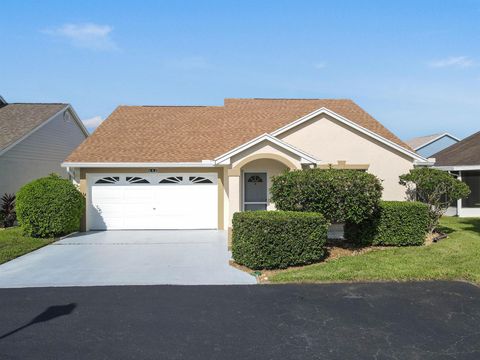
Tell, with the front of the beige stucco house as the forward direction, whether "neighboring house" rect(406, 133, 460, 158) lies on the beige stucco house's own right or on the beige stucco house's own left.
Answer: on the beige stucco house's own left

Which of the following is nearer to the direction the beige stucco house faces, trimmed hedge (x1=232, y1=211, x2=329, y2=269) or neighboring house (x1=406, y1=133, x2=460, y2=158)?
the trimmed hedge

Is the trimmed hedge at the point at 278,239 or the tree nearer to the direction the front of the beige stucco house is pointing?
the trimmed hedge

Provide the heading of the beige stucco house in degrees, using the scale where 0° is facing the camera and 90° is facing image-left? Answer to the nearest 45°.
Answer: approximately 0°

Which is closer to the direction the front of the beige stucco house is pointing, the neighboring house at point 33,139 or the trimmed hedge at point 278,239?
the trimmed hedge

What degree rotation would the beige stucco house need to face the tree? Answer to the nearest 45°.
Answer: approximately 90° to its left

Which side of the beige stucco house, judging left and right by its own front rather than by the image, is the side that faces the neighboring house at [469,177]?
left

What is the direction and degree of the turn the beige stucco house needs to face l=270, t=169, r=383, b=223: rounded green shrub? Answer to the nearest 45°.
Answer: approximately 45° to its left

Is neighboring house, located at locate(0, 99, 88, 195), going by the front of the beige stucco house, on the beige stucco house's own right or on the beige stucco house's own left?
on the beige stucco house's own right
